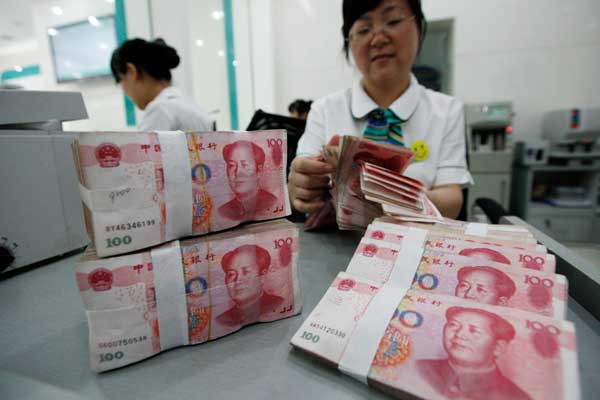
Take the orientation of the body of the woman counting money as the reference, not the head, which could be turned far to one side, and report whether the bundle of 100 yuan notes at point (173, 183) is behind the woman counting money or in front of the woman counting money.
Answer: in front

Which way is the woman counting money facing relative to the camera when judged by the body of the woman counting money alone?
toward the camera

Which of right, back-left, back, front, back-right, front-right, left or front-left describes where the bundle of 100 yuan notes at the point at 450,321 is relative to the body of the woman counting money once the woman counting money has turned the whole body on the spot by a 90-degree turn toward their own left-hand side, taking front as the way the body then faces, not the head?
right

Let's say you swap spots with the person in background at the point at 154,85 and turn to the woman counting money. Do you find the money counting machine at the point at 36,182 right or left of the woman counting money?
right

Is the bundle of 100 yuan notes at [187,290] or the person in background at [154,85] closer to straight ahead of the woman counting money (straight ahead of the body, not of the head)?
the bundle of 100 yuan notes

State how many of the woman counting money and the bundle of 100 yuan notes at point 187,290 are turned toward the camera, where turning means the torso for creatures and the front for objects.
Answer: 2

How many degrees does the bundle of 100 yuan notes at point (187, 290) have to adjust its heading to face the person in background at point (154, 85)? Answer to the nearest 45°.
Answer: approximately 180°

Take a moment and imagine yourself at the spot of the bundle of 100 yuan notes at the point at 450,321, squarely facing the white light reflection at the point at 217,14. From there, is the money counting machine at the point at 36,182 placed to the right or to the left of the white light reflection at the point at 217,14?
left

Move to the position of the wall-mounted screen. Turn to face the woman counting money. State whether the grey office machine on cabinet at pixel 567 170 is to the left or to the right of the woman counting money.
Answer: left

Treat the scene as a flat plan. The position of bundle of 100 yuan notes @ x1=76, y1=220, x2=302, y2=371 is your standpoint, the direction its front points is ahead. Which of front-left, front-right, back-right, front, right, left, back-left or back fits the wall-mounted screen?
back
